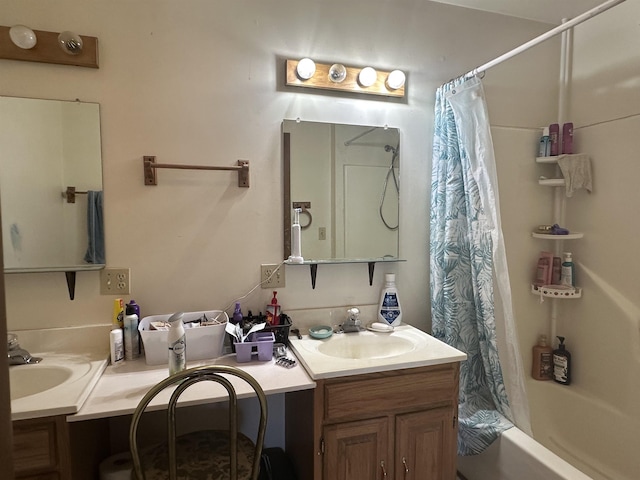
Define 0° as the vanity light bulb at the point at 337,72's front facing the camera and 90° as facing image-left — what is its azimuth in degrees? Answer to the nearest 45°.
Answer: approximately 0°

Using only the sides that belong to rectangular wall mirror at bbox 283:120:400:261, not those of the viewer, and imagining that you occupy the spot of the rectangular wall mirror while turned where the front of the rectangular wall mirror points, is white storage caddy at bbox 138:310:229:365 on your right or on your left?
on your right

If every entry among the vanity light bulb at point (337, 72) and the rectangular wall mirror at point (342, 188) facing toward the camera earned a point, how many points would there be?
2

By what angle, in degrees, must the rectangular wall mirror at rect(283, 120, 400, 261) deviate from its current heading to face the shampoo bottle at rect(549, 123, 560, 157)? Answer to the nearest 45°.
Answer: approximately 90° to its left

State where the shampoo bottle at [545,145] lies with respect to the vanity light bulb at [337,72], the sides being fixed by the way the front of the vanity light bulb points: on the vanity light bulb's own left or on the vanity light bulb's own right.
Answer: on the vanity light bulb's own left

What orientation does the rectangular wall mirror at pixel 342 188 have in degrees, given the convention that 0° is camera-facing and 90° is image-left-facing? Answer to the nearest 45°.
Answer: approximately 0°

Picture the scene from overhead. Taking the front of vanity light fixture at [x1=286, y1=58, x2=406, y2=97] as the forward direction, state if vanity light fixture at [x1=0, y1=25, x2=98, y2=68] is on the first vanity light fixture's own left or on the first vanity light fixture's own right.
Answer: on the first vanity light fixture's own right

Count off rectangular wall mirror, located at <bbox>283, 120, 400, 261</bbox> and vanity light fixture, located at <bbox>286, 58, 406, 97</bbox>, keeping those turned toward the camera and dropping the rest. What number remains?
2
